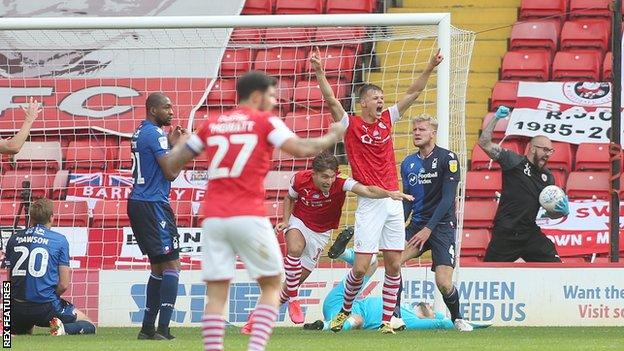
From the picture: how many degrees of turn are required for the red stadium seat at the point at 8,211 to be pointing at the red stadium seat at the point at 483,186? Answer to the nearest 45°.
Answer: approximately 90° to its left

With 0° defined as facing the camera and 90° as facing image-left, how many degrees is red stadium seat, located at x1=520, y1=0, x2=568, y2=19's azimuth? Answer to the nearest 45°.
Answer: approximately 0°

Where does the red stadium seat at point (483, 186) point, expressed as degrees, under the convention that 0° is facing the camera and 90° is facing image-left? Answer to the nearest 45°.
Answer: approximately 0°

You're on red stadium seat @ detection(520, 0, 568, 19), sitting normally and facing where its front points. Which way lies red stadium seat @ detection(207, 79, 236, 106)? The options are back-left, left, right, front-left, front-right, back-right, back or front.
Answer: front-right

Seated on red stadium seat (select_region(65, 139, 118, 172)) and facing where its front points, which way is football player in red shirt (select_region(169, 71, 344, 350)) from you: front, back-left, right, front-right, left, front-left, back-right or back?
front

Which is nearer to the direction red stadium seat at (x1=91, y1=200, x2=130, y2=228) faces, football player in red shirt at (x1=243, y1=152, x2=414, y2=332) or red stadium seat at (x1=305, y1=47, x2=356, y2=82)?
the football player in red shirt

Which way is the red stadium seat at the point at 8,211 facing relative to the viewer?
toward the camera

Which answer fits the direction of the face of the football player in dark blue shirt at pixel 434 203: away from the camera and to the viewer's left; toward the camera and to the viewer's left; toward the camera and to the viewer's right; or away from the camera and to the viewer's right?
toward the camera and to the viewer's left

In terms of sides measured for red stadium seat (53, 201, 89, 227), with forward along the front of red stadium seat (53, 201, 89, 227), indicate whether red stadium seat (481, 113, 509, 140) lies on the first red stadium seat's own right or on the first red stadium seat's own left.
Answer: on the first red stadium seat's own left

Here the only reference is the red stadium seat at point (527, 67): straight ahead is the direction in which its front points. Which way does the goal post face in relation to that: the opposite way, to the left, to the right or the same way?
the same way

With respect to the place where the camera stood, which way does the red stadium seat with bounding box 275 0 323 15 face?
facing the viewer
